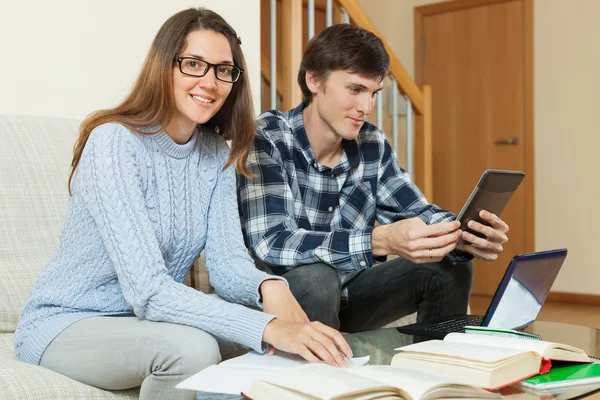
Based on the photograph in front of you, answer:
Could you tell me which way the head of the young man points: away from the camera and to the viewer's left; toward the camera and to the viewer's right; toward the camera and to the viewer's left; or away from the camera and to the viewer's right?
toward the camera and to the viewer's right

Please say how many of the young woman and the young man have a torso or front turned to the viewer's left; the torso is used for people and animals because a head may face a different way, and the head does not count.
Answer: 0

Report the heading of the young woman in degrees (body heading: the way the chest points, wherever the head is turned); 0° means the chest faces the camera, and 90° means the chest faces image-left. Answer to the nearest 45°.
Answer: approximately 315°

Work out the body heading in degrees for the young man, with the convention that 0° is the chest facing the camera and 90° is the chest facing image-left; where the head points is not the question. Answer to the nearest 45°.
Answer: approximately 315°

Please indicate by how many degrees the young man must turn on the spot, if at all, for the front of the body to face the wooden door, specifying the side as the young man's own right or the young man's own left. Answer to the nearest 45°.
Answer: approximately 135° to the young man's own left

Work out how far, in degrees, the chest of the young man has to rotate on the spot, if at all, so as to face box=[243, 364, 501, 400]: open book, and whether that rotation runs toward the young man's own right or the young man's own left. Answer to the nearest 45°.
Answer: approximately 45° to the young man's own right
